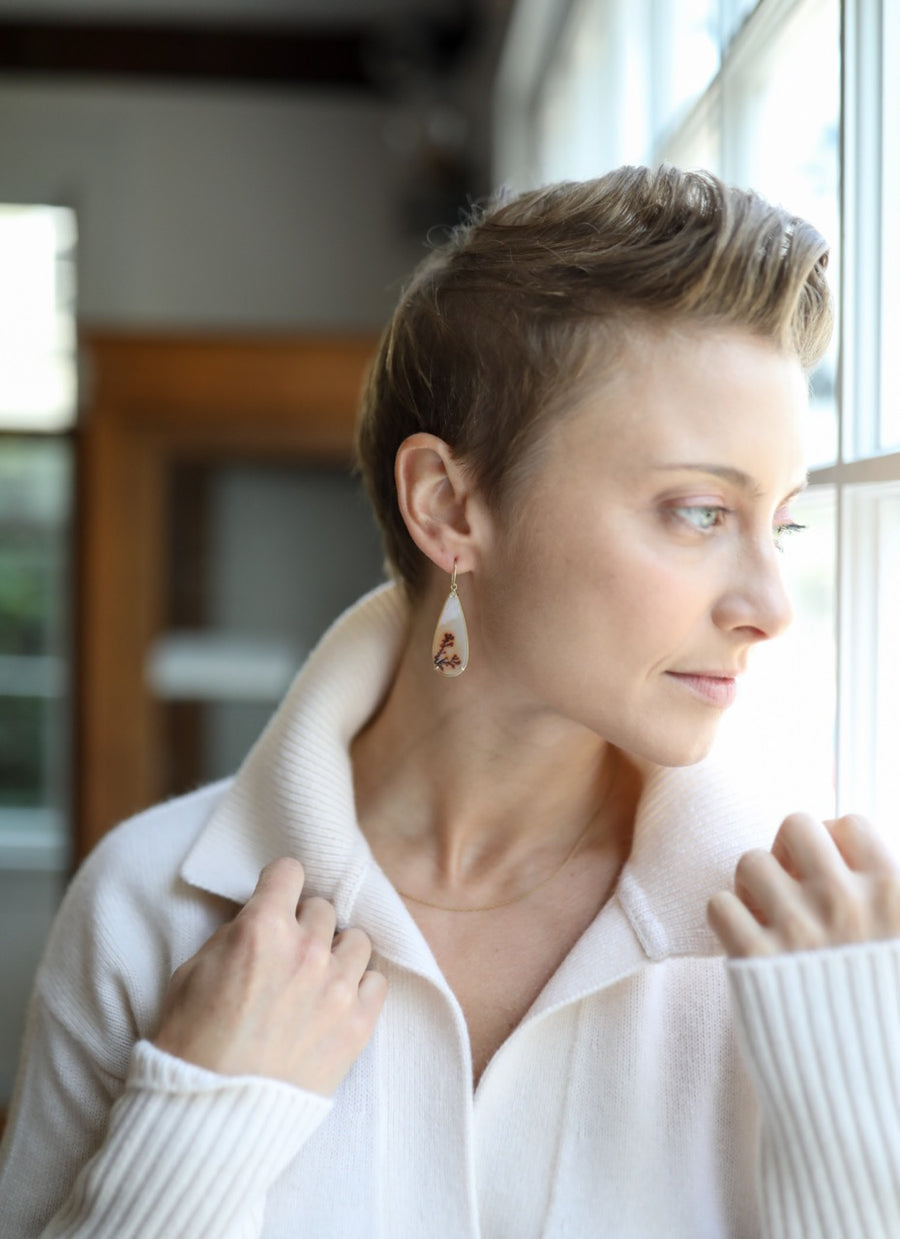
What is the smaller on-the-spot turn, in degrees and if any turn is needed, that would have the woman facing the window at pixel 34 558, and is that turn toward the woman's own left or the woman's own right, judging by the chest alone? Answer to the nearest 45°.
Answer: approximately 135° to the woman's own right

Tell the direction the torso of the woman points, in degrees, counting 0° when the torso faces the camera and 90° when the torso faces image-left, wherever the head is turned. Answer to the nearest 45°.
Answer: approximately 0°

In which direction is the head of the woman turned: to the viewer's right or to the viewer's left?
to the viewer's right
